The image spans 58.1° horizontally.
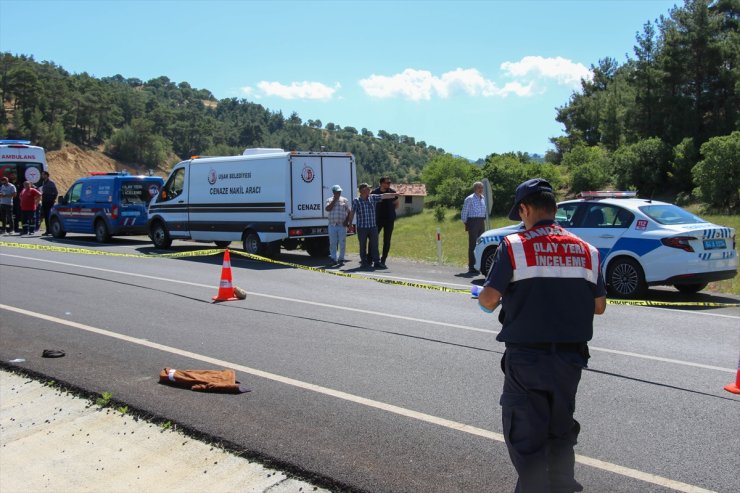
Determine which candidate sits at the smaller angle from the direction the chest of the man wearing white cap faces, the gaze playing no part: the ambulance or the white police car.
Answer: the white police car

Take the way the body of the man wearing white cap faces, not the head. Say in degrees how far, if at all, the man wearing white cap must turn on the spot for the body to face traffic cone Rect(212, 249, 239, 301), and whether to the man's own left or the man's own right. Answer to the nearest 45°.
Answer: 0° — they already face it

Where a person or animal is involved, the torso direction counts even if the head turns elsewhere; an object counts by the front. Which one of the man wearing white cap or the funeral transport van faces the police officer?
the man wearing white cap

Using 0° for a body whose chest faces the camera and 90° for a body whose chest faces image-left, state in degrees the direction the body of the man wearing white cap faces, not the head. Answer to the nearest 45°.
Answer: approximately 0°

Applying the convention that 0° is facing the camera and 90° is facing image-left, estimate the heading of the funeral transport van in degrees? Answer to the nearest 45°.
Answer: approximately 135°

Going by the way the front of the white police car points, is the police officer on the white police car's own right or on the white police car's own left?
on the white police car's own left

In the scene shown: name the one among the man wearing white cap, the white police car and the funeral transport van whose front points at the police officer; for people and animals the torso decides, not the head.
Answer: the man wearing white cap

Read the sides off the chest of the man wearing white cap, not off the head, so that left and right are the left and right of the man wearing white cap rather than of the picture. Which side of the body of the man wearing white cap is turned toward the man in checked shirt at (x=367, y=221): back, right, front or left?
left

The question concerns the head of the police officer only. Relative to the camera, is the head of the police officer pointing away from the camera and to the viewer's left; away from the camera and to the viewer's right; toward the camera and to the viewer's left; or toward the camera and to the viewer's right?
away from the camera and to the viewer's left

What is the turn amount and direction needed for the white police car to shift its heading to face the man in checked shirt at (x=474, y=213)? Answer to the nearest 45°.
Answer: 0° — it already faces them

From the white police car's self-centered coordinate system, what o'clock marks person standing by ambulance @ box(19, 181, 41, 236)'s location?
The person standing by ambulance is roughly at 11 o'clock from the white police car.
